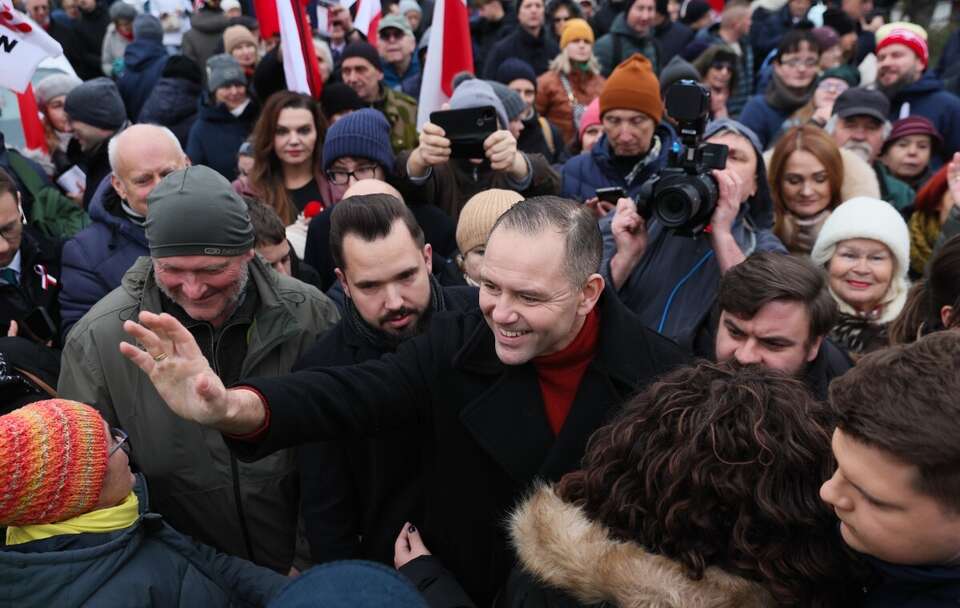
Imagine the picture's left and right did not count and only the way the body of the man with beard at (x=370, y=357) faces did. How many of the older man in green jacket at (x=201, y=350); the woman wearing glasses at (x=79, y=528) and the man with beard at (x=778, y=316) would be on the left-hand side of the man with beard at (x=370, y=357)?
1

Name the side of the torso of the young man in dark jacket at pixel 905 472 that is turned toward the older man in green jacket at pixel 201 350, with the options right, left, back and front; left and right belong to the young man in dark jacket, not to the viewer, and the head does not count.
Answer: front

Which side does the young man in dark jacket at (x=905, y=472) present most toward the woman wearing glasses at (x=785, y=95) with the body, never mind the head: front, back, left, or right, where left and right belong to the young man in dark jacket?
right

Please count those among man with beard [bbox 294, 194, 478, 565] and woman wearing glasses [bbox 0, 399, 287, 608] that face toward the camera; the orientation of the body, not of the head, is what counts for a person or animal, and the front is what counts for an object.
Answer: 1

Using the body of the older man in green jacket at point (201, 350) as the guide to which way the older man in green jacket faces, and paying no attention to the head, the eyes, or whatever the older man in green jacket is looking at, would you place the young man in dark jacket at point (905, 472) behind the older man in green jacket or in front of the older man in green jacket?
in front

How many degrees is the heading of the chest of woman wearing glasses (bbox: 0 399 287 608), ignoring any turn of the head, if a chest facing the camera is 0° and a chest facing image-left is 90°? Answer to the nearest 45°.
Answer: approximately 225°

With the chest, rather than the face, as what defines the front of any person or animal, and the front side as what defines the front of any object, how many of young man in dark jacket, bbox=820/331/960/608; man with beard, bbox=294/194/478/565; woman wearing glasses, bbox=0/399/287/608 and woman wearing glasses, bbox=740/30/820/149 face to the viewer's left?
1

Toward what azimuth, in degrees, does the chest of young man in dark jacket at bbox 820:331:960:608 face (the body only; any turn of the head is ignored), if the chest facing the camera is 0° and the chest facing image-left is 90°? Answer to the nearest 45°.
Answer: approximately 90°

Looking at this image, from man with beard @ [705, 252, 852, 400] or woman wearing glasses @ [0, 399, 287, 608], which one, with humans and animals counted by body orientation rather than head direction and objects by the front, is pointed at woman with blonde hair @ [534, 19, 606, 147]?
the woman wearing glasses

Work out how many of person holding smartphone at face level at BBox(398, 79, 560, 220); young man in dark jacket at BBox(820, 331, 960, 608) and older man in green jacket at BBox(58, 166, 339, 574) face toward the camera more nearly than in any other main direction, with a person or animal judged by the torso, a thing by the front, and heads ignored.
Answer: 2

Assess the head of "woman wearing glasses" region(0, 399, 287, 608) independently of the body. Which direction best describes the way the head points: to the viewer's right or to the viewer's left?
to the viewer's right
